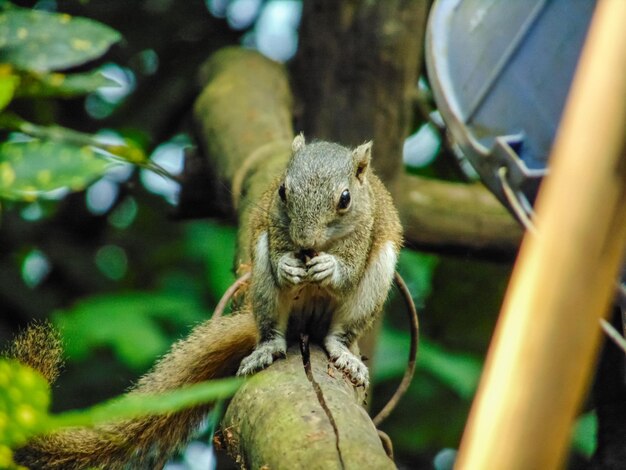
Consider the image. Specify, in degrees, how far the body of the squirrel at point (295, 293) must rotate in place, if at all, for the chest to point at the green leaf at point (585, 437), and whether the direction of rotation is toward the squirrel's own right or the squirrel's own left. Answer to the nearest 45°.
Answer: approximately 135° to the squirrel's own left

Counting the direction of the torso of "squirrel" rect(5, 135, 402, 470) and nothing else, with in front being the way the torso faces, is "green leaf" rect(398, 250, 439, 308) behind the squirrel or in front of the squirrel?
behind

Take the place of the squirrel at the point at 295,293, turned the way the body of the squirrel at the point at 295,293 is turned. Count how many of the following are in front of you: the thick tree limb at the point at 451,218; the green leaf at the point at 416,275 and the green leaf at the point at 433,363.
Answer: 0

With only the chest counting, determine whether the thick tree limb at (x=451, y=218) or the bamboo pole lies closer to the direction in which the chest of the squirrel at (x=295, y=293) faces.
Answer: the bamboo pole

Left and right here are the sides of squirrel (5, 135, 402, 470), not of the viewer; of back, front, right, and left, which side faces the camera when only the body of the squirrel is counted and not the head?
front

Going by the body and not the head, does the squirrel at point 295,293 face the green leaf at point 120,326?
no

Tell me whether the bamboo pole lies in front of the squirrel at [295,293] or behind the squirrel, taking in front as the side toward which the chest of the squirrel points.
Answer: in front

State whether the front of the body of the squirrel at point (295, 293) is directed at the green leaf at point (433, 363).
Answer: no

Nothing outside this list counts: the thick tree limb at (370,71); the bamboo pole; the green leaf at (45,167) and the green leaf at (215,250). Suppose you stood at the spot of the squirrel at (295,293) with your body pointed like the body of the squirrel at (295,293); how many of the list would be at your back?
2

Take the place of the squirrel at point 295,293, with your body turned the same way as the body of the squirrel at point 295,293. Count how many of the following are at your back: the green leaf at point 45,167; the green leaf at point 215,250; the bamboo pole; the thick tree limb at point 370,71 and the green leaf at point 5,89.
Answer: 2

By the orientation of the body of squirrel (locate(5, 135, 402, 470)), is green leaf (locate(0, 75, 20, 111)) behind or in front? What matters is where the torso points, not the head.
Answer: in front

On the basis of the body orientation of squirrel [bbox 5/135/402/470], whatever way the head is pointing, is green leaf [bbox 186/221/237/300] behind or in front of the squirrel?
behind

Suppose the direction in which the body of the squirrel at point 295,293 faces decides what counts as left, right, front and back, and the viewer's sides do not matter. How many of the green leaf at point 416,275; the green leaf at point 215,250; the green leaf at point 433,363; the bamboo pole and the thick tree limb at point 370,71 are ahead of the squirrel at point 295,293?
1

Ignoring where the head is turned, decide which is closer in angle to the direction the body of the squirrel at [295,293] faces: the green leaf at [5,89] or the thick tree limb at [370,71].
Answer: the green leaf

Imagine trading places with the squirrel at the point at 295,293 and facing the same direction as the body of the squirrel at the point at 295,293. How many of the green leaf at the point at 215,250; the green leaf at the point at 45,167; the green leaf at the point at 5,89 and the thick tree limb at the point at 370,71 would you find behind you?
2
